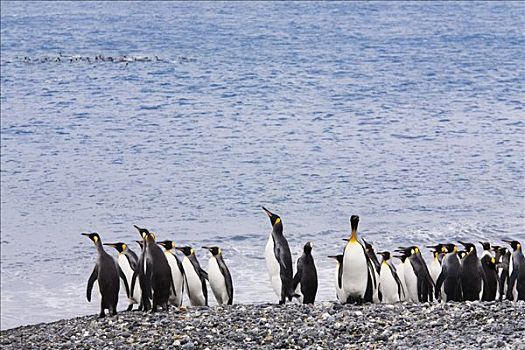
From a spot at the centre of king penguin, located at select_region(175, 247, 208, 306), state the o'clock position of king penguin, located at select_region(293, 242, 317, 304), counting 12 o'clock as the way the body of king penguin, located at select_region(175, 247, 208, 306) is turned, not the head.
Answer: king penguin, located at select_region(293, 242, 317, 304) is roughly at 8 o'clock from king penguin, located at select_region(175, 247, 208, 306).

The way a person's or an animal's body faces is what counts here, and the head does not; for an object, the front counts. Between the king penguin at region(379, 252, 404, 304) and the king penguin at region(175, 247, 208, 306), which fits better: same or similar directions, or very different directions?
same or similar directions

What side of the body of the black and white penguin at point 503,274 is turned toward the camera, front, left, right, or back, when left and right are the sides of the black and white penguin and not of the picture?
left

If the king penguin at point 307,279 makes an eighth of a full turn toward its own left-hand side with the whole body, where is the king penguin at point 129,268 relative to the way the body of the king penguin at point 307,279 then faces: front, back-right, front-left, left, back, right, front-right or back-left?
front-left

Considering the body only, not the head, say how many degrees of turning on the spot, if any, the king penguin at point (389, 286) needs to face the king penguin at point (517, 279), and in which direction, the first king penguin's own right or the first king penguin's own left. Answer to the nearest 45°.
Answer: approximately 135° to the first king penguin's own left

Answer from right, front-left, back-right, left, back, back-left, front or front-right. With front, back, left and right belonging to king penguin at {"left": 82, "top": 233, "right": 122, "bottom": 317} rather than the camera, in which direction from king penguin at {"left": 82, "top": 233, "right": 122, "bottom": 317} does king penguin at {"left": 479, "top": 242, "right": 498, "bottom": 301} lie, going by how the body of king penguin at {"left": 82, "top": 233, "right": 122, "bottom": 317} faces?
back-right

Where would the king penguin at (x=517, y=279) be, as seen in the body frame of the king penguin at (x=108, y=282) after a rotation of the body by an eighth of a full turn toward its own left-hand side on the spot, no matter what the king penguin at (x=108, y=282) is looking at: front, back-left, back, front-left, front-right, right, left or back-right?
back

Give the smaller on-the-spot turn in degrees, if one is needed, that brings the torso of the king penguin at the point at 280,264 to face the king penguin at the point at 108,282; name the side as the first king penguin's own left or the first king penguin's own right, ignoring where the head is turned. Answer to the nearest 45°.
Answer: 0° — it already faces it

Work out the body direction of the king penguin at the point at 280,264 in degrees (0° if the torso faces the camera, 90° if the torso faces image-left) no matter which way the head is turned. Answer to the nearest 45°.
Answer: approximately 90°

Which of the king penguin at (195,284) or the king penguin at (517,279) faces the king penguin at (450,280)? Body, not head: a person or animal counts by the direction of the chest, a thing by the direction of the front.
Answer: the king penguin at (517,279)
